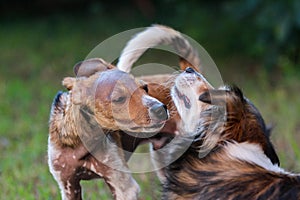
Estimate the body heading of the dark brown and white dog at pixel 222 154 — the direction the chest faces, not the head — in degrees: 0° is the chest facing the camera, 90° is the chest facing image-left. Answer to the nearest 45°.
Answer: approximately 90°

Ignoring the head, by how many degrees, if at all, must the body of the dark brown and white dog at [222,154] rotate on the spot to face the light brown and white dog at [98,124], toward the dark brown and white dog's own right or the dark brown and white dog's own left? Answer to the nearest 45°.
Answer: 0° — it already faces it
